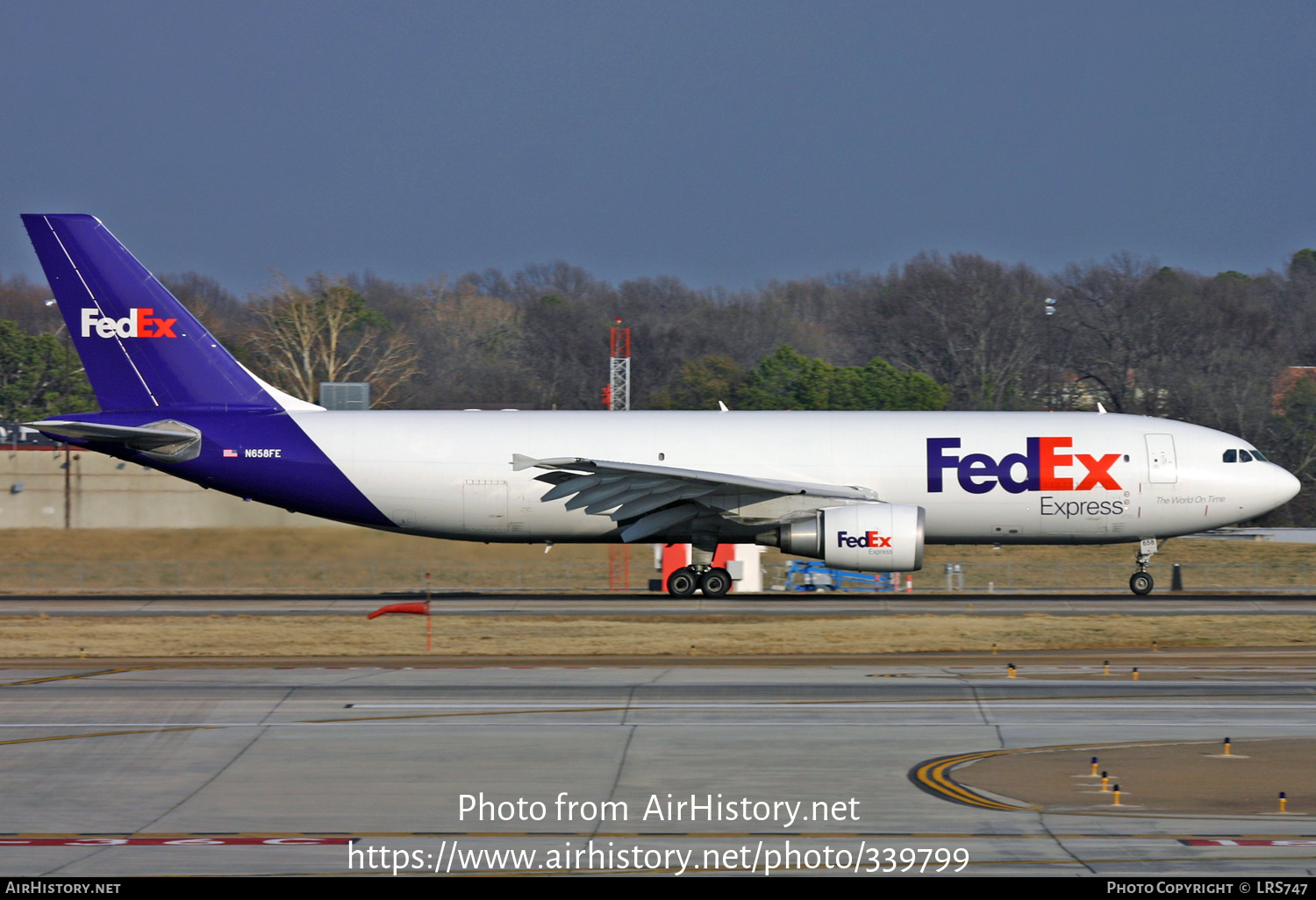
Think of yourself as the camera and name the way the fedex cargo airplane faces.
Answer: facing to the right of the viewer
